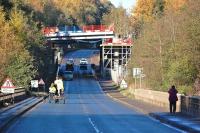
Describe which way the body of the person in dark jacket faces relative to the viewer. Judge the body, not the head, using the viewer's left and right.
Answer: facing away from the viewer
